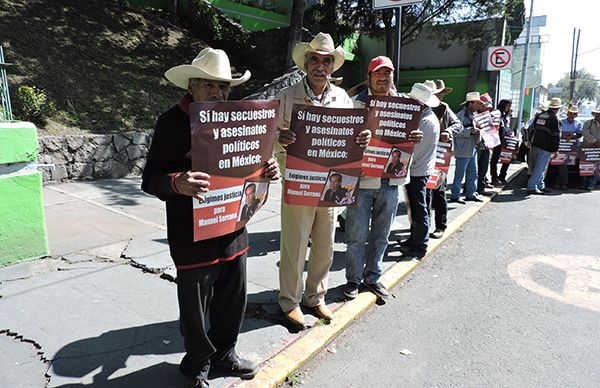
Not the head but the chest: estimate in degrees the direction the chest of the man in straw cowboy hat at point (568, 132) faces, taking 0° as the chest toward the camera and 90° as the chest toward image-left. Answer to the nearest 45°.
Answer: approximately 0°

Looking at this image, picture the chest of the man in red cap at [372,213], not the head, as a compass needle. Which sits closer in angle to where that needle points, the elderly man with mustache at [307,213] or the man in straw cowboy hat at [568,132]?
the elderly man with mustache

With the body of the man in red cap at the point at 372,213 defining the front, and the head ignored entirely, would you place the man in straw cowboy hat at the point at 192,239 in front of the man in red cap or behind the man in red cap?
in front

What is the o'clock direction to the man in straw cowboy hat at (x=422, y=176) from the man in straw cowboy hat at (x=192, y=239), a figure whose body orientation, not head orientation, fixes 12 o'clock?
the man in straw cowboy hat at (x=422, y=176) is roughly at 9 o'clock from the man in straw cowboy hat at (x=192, y=239).

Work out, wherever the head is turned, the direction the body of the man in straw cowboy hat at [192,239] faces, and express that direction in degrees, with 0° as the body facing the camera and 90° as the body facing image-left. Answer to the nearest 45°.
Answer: approximately 315°

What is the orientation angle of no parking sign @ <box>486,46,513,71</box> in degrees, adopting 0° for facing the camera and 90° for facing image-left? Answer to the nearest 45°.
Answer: approximately 0°

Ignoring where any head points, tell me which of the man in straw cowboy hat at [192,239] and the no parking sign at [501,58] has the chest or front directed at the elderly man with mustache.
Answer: the no parking sign

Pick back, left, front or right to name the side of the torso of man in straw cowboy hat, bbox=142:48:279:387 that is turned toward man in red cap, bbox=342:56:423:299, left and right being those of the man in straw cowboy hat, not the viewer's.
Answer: left

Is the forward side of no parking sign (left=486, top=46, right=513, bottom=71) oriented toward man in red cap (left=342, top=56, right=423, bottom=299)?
yes

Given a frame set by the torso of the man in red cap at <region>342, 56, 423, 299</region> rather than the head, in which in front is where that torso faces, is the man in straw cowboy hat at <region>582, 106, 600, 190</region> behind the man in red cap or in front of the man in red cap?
behind
